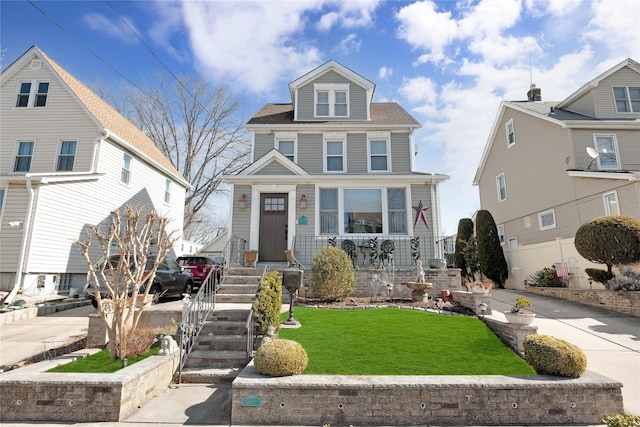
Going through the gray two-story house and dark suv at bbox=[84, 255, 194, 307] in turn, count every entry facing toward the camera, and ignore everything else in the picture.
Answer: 1

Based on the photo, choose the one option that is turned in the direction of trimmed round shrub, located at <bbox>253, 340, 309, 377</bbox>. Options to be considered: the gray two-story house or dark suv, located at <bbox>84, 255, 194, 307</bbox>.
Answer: the gray two-story house

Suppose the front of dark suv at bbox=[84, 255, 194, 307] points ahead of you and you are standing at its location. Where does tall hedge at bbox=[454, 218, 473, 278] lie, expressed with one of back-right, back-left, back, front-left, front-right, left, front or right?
front-right

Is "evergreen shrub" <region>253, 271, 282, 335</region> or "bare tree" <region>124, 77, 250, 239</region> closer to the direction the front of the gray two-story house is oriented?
the evergreen shrub

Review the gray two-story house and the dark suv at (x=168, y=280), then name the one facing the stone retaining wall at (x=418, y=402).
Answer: the gray two-story house

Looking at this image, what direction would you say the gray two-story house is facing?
toward the camera

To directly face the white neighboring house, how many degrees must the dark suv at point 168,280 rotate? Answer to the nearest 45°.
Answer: approximately 90° to its left

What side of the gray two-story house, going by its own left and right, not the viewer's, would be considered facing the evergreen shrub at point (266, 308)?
front

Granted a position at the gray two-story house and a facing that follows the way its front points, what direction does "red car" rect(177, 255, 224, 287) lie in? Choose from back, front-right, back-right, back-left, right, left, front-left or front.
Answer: right

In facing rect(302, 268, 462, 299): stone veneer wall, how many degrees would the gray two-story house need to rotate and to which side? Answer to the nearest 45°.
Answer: approximately 45° to its left

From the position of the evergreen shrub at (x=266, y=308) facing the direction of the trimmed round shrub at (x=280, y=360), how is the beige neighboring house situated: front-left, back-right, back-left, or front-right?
back-left
